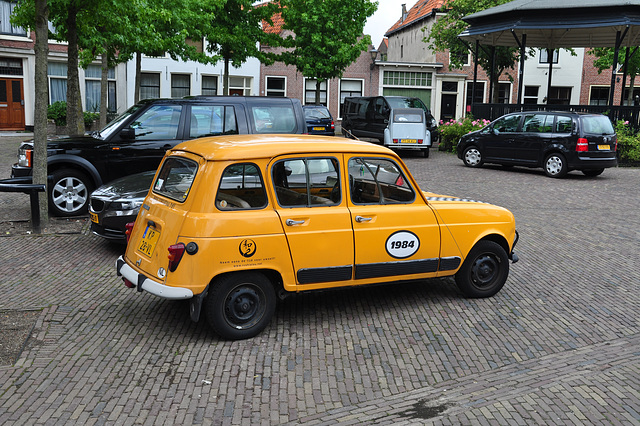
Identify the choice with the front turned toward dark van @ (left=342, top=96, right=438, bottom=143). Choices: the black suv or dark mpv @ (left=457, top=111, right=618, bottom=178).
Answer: the dark mpv

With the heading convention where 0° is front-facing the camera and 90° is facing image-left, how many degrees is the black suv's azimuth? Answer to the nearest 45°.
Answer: approximately 90°

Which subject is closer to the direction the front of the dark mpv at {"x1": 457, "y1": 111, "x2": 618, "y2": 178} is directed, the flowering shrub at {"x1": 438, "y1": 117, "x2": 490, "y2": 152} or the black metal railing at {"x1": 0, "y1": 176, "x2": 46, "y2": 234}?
the flowering shrub

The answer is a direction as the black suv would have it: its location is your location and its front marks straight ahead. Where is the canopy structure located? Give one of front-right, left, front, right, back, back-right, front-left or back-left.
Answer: back-right

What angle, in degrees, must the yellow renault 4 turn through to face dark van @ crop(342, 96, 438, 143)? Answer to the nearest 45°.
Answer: approximately 45° to its left

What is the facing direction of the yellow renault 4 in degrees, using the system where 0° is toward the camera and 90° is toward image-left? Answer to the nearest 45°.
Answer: approximately 225°

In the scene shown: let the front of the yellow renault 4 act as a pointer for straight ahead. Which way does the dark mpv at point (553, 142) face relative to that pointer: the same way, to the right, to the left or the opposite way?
to the left

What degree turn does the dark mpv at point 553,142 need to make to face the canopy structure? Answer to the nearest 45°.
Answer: approximately 45° to its right

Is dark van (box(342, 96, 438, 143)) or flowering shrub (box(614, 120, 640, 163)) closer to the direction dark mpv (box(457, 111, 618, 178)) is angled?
the dark van

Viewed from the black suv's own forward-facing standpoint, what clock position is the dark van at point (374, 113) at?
The dark van is roughly at 4 o'clock from the black suv.

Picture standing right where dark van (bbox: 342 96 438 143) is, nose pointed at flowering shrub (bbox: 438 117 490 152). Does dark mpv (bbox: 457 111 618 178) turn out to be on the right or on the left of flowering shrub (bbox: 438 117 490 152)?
right

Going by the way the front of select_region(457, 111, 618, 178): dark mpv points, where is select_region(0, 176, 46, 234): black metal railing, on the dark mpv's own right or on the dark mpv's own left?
on the dark mpv's own left
